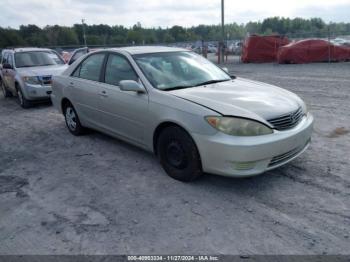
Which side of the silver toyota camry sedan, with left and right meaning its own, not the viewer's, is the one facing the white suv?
back

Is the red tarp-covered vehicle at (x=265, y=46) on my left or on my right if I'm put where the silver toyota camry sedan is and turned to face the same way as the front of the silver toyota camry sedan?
on my left

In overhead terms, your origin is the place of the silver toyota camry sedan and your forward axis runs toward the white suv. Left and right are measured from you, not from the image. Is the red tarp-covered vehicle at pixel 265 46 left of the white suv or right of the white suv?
right

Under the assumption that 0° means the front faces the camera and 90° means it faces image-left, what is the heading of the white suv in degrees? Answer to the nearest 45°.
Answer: approximately 315°

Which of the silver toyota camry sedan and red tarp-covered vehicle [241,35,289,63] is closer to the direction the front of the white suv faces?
the silver toyota camry sedan

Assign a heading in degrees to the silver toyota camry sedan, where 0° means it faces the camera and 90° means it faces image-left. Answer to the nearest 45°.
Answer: approximately 315°

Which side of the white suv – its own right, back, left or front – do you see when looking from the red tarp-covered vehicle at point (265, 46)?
left
